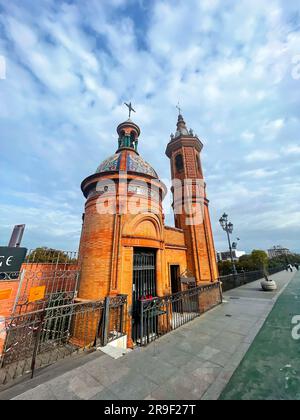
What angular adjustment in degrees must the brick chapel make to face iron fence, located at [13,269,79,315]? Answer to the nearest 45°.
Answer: approximately 135° to its right

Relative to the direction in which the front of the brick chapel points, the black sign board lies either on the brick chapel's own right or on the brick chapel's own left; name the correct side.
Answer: on the brick chapel's own right

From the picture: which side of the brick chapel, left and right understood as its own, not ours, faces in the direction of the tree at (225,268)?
left

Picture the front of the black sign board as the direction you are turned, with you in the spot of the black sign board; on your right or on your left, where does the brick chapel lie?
on your left

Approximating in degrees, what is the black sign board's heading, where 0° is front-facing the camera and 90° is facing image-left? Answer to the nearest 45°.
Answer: approximately 0°

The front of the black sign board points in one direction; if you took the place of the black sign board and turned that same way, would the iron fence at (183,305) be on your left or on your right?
on your left
